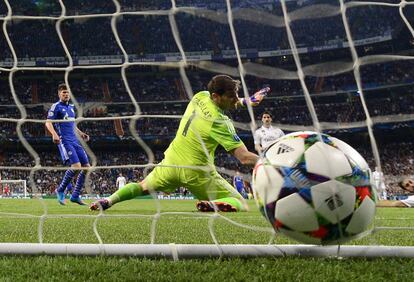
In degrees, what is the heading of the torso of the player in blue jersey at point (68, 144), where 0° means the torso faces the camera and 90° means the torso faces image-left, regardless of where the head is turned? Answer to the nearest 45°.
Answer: approximately 315°
